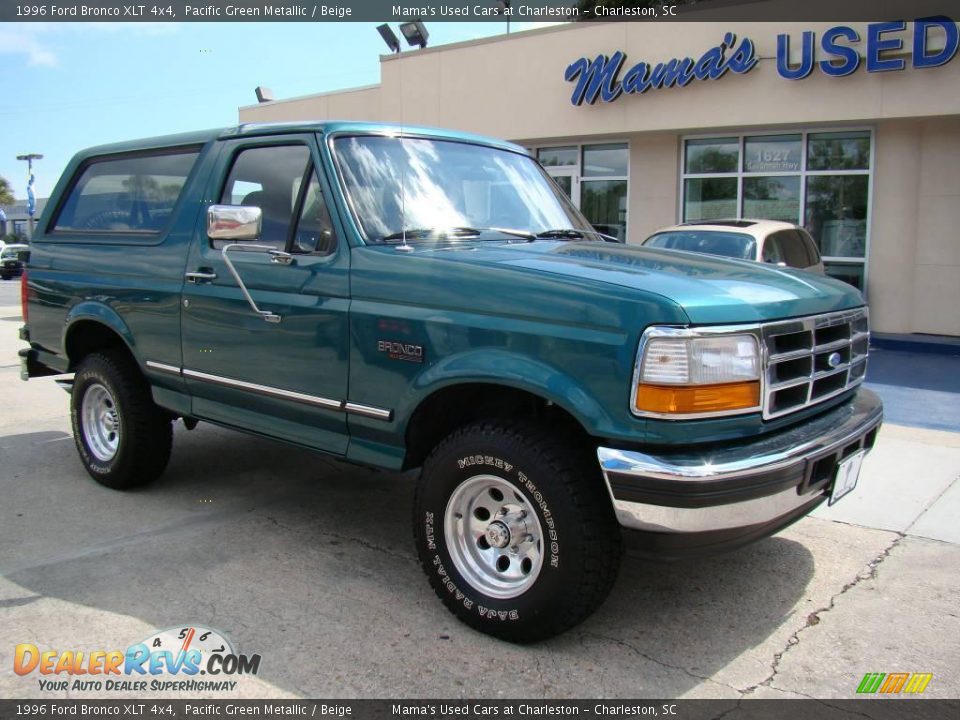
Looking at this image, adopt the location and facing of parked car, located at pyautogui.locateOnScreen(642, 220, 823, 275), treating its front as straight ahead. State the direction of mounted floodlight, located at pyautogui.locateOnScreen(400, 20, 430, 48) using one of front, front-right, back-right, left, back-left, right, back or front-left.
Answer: right

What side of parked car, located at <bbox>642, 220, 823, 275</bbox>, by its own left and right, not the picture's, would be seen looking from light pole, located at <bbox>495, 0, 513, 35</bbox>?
right

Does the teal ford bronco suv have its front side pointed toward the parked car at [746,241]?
no

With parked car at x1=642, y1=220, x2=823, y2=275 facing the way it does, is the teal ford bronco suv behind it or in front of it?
in front

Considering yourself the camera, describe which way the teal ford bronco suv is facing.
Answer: facing the viewer and to the right of the viewer

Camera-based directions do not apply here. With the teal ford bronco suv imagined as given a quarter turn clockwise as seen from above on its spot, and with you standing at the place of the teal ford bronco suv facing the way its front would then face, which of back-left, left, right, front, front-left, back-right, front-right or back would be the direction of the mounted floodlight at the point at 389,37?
back-right

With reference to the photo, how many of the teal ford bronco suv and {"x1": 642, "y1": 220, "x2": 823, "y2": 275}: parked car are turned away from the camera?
0

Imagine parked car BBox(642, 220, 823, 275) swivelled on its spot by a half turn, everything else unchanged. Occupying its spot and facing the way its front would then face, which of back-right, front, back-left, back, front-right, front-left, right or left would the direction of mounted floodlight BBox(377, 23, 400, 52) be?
left

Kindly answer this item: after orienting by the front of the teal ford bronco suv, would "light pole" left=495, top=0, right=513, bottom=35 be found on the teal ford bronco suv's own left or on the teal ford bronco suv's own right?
on the teal ford bronco suv's own left

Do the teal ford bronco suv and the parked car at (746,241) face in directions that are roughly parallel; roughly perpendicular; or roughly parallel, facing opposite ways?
roughly perpendicular

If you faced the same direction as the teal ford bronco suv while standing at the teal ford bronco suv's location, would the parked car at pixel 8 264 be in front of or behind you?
behind

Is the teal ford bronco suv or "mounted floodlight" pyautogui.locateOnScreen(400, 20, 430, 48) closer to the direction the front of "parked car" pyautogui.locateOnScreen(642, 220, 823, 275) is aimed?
the teal ford bronco suv

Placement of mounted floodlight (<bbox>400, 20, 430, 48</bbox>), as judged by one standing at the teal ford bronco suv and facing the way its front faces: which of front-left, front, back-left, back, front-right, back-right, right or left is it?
back-left

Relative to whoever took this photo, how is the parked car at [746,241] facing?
facing the viewer and to the left of the viewer
